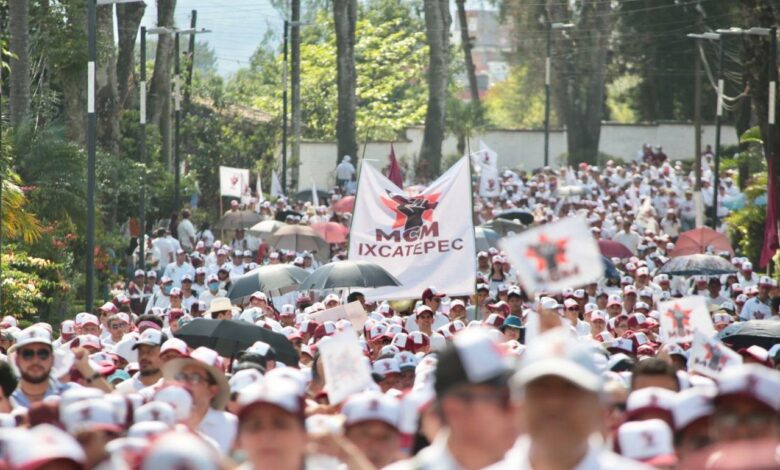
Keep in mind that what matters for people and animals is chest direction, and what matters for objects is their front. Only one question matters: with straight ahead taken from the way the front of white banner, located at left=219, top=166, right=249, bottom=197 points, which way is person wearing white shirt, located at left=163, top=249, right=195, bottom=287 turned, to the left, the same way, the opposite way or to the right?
the same way

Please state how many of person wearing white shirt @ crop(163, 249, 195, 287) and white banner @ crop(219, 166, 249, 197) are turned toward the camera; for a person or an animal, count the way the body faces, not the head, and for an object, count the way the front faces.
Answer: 2

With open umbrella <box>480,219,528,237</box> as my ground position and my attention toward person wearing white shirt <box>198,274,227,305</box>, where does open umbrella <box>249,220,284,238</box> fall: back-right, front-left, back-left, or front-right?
front-right

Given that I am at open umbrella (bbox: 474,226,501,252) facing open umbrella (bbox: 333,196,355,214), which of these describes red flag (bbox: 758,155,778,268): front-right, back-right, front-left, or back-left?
back-right

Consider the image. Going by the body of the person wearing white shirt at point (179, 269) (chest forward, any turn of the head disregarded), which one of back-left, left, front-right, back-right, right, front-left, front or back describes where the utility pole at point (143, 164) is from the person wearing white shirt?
back

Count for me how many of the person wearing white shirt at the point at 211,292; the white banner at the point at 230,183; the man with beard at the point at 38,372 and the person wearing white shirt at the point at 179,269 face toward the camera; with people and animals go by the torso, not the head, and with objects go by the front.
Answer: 4

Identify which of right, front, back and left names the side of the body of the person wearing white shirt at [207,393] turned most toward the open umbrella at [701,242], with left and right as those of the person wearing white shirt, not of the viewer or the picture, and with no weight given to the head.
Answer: back

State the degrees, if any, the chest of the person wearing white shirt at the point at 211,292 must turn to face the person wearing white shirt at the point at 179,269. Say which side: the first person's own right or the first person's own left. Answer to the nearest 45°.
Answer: approximately 180°

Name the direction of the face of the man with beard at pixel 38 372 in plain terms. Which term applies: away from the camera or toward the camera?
toward the camera

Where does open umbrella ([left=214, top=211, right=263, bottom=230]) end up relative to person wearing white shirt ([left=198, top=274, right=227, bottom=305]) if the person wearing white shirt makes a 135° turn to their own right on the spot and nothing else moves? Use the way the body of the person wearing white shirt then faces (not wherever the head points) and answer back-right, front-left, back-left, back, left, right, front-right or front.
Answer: front-right

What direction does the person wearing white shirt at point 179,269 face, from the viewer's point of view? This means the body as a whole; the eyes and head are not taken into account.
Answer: toward the camera

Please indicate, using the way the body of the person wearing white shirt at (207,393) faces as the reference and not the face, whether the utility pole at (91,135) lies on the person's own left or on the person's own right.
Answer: on the person's own right

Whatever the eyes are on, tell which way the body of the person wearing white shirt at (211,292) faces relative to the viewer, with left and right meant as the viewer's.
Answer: facing the viewer

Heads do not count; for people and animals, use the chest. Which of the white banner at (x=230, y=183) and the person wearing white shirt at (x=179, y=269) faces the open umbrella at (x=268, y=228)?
the white banner

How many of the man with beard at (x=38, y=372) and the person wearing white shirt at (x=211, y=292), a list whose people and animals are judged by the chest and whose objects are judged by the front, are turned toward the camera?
2
